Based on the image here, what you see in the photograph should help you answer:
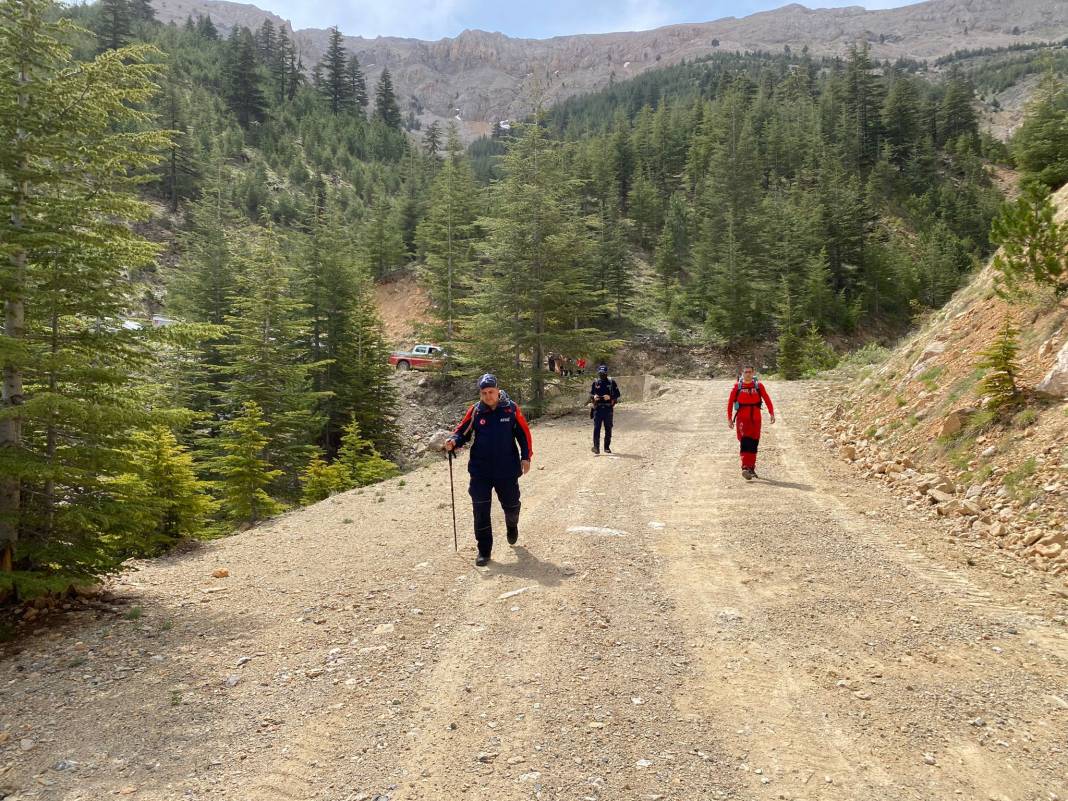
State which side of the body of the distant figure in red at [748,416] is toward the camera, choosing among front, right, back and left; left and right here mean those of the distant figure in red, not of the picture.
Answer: front

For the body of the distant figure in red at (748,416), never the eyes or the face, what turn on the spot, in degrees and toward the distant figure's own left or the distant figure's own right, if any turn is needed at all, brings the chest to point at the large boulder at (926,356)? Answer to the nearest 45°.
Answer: approximately 135° to the distant figure's own left

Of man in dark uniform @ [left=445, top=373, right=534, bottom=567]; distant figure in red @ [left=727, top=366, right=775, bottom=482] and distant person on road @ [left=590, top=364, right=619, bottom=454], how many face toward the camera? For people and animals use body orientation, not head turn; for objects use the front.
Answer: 3

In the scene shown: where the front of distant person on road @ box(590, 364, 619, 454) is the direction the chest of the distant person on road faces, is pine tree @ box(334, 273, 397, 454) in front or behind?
behind

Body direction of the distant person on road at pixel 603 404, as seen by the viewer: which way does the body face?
toward the camera

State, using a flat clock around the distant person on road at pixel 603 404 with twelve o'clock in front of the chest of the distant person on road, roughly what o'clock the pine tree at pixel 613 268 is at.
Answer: The pine tree is roughly at 6 o'clock from the distant person on road.

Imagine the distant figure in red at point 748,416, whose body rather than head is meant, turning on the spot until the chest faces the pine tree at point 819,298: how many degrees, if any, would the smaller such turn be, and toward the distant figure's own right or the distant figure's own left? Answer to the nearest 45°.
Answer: approximately 180°

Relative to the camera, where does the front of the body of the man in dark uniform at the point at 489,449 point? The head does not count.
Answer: toward the camera

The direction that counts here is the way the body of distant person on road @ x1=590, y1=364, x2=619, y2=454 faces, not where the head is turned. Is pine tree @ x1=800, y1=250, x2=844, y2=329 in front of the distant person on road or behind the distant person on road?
behind

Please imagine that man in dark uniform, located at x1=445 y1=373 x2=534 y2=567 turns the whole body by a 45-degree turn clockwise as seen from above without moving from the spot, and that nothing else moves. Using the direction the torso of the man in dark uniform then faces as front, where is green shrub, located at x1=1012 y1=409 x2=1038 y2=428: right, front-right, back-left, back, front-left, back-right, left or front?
back-left

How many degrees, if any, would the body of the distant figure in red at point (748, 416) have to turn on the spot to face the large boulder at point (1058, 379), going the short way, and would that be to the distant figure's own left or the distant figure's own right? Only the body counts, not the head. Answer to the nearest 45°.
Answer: approximately 45° to the distant figure's own left
